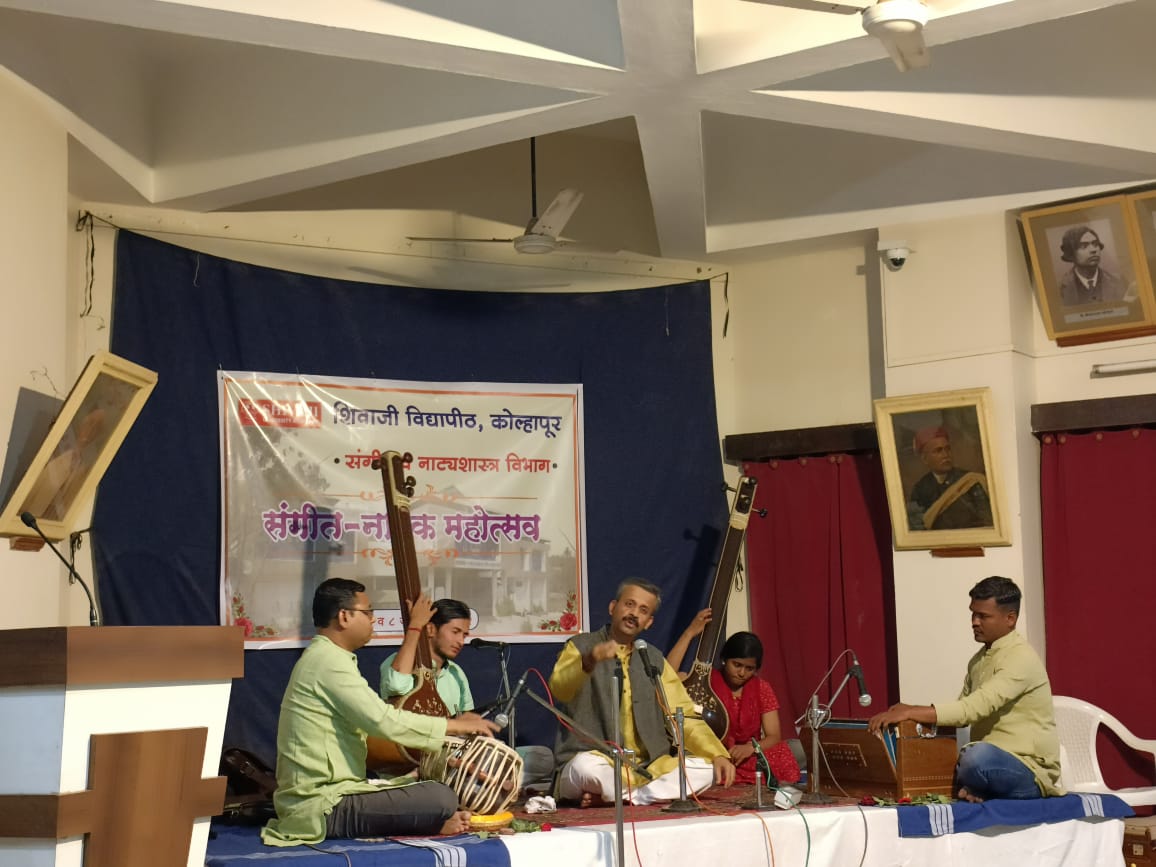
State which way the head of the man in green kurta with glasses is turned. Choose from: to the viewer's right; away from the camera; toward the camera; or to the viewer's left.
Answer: to the viewer's right

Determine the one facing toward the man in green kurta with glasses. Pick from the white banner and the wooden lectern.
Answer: the white banner

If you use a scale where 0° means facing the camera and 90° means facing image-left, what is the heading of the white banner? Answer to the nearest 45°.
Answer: approximately 0°

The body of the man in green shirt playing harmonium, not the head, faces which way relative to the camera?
to the viewer's left

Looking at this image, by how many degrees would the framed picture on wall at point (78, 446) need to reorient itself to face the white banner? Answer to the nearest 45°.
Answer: approximately 90° to its left

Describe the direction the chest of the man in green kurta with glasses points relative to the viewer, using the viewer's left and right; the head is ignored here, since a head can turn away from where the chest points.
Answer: facing to the right of the viewer

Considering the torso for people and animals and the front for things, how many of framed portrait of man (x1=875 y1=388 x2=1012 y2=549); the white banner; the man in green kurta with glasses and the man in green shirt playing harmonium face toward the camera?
2

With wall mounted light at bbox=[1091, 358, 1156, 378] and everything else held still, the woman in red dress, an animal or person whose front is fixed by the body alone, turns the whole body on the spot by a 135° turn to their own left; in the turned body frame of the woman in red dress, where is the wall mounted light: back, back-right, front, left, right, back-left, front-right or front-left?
front-right

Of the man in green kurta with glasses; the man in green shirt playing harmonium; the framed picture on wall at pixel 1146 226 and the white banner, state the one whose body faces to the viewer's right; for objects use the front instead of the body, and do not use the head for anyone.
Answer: the man in green kurta with glasses

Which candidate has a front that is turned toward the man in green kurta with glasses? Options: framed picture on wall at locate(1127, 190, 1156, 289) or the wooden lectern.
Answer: the framed picture on wall

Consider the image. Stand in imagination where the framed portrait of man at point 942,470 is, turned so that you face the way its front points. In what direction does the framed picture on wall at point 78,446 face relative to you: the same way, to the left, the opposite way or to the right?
to the left
